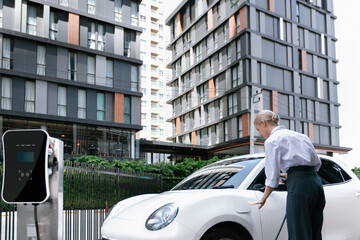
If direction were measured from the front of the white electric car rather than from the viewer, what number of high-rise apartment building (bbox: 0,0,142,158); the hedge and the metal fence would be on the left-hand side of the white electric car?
0

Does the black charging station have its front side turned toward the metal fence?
no

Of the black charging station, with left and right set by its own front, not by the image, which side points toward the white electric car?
left

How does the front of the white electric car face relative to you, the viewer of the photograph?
facing the viewer and to the left of the viewer

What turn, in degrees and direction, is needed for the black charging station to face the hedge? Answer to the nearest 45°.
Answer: approximately 180°

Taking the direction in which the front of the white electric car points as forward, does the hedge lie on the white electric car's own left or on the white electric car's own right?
on the white electric car's own right

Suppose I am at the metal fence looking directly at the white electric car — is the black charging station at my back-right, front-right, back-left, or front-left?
front-right

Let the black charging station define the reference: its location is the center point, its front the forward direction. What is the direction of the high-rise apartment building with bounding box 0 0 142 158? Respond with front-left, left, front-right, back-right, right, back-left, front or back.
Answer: back

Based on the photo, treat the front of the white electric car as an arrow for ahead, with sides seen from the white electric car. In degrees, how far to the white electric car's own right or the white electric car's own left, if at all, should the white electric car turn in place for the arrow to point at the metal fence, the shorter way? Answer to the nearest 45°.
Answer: approximately 90° to the white electric car's own right

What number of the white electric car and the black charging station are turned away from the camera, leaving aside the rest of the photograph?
0

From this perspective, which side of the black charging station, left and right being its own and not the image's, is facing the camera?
front
